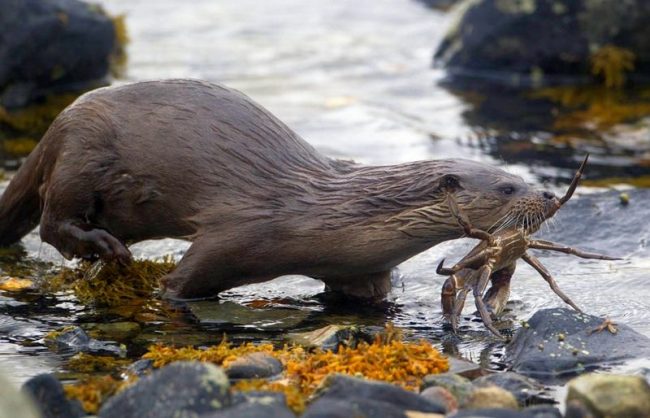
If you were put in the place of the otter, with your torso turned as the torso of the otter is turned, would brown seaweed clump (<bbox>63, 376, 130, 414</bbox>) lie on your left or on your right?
on your right

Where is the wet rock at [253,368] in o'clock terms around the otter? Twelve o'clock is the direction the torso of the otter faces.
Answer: The wet rock is roughly at 3 o'clock from the otter.

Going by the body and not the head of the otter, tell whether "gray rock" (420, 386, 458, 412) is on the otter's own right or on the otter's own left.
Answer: on the otter's own right

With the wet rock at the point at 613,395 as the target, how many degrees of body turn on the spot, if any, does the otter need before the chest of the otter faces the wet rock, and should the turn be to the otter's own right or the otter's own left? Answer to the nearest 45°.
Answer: approximately 45° to the otter's own right

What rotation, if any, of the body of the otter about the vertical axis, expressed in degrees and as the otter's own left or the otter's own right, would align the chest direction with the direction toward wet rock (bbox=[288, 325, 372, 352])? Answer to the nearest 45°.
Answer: approximately 45° to the otter's own right

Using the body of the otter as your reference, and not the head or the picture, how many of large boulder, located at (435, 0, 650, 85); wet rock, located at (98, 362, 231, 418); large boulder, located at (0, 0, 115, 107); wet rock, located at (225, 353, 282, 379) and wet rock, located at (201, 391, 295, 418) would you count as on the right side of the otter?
3

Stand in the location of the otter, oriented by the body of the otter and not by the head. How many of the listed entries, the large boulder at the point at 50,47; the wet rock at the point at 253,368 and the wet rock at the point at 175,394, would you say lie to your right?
2

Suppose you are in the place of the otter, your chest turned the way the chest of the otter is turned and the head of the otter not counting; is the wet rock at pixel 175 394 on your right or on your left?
on your right

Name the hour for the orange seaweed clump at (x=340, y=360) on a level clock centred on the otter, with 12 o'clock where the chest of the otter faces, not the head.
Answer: The orange seaweed clump is roughly at 2 o'clock from the otter.

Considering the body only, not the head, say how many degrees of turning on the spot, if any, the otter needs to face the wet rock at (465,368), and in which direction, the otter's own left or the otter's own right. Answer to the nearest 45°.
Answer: approximately 45° to the otter's own right

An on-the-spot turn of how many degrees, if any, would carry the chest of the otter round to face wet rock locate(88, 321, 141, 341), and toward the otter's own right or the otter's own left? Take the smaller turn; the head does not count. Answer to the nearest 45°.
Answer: approximately 135° to the otter's own right

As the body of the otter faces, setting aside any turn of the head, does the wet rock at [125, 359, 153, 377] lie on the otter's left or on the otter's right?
on the otter's right

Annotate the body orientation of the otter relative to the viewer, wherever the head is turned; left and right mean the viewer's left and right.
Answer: facing to the right of the viewer
